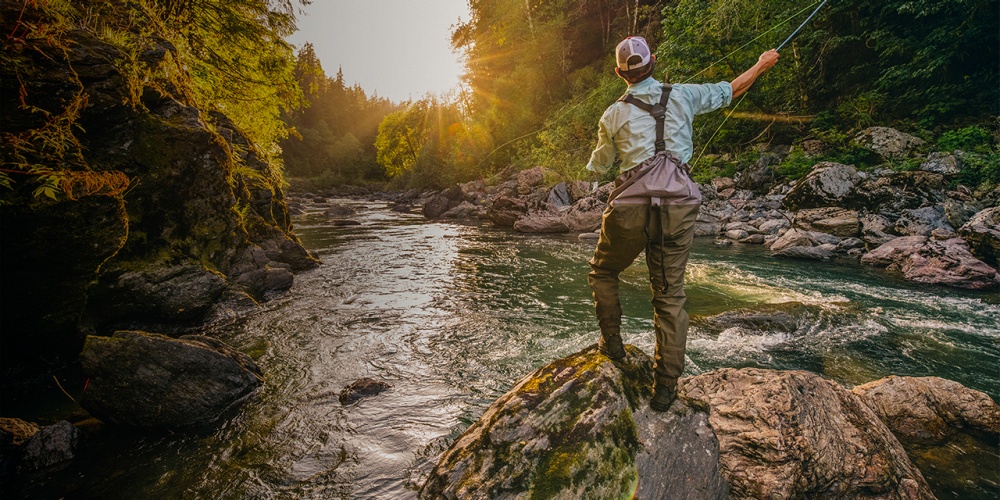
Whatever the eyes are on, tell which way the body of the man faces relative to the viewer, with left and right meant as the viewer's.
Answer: facing away from the viewer

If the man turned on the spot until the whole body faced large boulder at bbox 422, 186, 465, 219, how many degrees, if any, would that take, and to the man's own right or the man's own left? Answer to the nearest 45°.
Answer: approximately 45° to the man's own left

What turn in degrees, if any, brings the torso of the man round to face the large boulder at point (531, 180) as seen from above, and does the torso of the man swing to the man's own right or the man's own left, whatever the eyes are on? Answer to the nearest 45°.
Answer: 0° — they already face it

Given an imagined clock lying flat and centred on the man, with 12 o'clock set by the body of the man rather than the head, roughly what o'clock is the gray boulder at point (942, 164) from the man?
The gray boulder is roughly at 1 o'clock from the man.

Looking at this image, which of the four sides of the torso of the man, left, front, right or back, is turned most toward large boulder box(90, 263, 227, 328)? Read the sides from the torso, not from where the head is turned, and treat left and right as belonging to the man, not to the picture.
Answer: left

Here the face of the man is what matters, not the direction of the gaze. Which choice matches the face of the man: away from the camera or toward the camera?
away from the camera

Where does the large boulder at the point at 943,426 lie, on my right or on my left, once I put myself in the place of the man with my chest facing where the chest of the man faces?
on my right

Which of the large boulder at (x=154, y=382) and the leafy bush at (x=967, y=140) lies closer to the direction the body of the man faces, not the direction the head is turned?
the leafy bush
